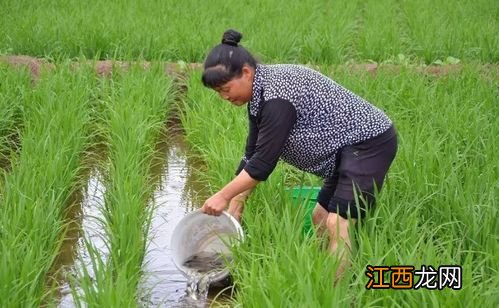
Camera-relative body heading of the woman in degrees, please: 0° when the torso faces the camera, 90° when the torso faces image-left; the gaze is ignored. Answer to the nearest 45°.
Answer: approximately 90°
